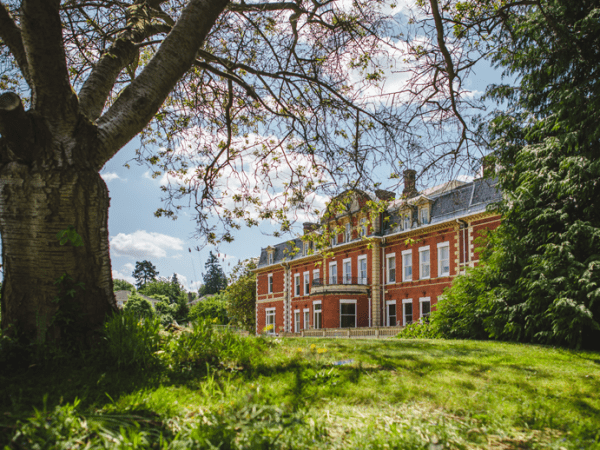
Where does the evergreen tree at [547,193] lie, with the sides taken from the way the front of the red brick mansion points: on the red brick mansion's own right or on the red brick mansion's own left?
on the red brick mansion's own left

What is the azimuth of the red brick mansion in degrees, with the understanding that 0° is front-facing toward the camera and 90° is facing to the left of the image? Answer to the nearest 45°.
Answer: approximately 45°

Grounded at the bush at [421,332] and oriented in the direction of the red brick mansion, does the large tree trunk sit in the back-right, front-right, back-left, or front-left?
back-left

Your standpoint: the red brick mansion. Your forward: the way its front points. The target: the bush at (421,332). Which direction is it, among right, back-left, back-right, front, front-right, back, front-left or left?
front-left

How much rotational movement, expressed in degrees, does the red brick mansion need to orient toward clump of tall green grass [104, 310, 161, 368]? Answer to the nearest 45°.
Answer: approximately 45° to its left

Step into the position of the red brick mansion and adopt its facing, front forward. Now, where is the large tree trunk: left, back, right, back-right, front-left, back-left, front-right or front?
front-left
